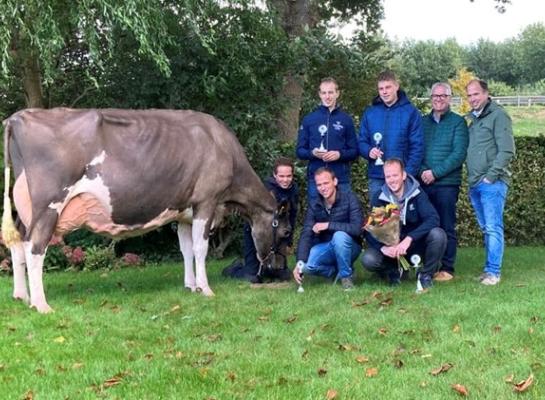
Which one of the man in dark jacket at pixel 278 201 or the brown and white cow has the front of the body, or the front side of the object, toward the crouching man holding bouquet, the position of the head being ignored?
the brown and white cow

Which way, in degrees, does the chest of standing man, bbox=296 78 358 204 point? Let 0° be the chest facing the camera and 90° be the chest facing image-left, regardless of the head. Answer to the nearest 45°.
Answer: approximately 0°

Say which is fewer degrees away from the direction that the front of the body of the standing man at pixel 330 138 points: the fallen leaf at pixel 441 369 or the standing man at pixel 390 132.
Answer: the fallen leaf

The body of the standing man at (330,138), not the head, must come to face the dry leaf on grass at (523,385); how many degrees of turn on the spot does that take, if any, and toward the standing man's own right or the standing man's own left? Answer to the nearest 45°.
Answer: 0° — they already face it

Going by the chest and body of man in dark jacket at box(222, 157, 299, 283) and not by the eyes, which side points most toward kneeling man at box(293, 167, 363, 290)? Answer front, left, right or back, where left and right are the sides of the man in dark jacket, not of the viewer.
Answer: left

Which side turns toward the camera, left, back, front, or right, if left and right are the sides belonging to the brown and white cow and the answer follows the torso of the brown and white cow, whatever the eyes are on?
right

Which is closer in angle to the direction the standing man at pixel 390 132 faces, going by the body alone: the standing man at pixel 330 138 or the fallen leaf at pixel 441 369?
the fallen leaf

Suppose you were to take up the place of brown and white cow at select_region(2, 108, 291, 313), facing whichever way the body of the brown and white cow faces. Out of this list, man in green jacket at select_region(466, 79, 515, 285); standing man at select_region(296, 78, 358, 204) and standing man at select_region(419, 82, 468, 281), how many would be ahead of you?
3
